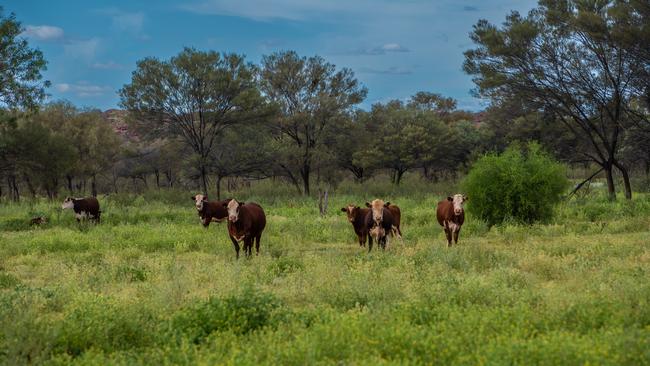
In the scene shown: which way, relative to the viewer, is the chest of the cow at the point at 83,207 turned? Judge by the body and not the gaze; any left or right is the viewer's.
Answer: facing to the left of the viewer

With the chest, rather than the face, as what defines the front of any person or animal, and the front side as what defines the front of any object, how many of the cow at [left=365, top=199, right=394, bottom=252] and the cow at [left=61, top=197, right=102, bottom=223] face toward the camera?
1

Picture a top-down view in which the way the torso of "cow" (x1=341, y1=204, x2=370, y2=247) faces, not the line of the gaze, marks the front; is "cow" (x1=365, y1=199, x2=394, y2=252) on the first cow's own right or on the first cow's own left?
on the first cow's own left

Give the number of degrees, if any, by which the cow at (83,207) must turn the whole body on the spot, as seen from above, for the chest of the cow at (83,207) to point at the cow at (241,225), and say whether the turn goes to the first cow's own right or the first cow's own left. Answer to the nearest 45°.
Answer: approximately 90° to the first cow's own left

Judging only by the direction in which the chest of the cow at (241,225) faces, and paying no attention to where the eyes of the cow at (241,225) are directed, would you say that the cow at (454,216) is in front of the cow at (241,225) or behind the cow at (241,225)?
behind

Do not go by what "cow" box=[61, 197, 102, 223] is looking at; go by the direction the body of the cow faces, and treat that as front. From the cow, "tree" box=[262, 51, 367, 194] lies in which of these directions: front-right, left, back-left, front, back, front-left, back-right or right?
back-right

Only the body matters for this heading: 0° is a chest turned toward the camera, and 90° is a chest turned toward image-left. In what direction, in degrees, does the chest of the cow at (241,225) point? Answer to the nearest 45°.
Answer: approximately 45°
